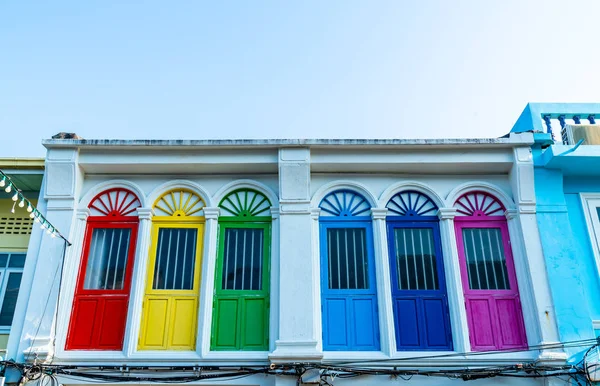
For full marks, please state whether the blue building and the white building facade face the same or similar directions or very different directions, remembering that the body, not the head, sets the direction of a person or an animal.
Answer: same or similar directions

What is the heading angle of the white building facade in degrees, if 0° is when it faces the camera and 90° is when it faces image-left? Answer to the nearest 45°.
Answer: approximately 0°

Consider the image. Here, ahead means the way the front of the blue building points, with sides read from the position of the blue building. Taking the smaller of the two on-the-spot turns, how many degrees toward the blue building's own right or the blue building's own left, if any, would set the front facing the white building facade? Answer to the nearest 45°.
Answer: approximately 45° to the blue building's own right

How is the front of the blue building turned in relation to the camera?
facing the viewer

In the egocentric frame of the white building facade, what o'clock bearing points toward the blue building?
The blue building is roughly at 9 o'clock from the white building facade.

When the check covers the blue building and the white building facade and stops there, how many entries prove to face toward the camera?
2
